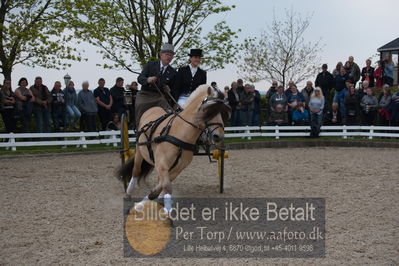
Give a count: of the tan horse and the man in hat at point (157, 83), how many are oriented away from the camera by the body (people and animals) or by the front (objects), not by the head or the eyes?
0

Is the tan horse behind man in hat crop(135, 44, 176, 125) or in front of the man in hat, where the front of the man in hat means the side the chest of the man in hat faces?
in front

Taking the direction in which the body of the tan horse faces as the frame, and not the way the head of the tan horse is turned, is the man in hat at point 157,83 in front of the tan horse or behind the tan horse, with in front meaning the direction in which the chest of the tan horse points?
behind

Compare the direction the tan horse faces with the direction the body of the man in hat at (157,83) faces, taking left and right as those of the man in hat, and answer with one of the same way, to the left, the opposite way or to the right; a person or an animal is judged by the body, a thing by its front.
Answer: the same way

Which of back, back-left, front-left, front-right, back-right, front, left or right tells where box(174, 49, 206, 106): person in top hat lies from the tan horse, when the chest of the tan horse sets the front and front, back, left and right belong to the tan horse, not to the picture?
back-left

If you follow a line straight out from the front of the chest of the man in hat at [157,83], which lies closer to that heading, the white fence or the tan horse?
the tan horse

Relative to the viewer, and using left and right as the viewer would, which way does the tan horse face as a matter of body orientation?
facing the viewer and to the right of the viewer

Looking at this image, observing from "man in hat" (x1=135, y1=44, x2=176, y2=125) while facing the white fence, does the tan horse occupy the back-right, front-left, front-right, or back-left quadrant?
back-right

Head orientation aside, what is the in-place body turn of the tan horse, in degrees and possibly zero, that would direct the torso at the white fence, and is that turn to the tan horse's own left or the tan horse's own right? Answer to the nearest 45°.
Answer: approximately 135° to the tan horse's own left

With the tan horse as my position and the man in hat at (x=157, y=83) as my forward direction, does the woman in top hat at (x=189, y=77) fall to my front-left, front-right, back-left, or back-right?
front-right

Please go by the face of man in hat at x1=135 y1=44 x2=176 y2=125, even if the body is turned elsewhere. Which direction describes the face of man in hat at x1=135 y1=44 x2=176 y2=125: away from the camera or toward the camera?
toward the camera
